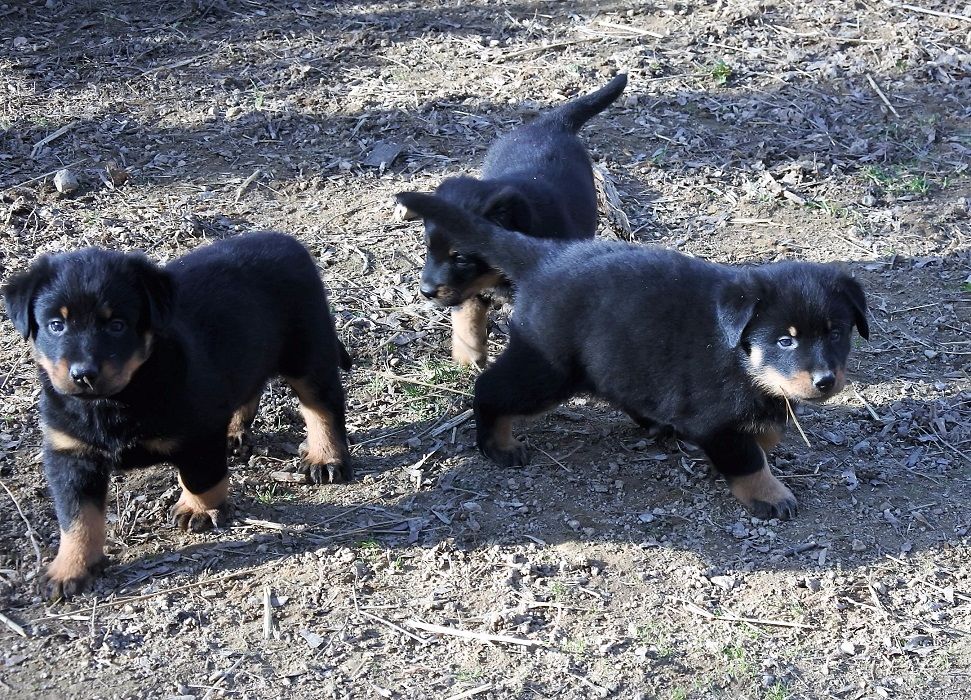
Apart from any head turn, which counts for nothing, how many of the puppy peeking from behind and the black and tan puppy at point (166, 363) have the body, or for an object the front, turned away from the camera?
0

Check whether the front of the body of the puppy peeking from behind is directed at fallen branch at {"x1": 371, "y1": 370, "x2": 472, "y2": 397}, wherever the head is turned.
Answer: yes

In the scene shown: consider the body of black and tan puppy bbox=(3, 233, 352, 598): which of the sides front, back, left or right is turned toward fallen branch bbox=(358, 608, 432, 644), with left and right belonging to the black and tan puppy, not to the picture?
left

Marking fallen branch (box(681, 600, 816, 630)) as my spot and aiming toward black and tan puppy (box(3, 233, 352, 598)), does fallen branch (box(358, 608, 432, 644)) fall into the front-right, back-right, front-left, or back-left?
front-left

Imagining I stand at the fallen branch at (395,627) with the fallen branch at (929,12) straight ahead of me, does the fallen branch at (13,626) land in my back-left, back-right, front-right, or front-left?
back-left

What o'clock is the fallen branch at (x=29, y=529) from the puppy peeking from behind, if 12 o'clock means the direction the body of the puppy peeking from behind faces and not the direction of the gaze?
The fallen branch is roughly at 12 o'clock from the puppy peeking from behind.

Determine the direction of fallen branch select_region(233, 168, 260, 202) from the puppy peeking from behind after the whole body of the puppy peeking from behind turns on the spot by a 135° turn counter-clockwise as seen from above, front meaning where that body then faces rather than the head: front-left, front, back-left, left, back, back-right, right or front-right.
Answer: back-left

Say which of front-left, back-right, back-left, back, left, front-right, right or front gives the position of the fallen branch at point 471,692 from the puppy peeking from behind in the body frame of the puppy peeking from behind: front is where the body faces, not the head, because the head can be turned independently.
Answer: front-left

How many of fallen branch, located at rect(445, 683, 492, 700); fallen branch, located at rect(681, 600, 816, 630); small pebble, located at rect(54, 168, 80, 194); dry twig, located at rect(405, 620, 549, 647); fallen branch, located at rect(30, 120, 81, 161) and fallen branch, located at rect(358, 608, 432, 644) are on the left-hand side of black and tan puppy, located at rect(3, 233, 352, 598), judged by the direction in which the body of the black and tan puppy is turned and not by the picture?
4

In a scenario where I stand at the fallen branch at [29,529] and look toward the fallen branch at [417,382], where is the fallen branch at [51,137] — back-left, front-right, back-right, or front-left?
front-left

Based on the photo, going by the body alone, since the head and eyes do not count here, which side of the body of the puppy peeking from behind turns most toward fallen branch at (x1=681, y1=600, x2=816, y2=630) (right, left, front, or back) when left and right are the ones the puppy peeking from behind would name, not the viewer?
left

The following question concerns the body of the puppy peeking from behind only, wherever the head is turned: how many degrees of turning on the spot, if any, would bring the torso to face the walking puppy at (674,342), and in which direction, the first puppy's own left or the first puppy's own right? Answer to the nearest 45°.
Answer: approximately 90° to the first puppy's own left

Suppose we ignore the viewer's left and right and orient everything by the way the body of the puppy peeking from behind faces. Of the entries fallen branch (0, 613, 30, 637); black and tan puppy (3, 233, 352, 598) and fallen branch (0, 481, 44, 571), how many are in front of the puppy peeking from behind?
3

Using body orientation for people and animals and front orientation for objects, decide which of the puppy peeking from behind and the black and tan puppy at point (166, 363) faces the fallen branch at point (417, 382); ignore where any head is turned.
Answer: the puppy peeking from behind

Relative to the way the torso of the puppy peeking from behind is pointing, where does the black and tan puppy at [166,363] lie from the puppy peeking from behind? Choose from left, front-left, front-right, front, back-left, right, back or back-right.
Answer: front

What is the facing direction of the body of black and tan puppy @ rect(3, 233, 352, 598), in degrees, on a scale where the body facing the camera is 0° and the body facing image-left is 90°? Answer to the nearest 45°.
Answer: approximately 45°

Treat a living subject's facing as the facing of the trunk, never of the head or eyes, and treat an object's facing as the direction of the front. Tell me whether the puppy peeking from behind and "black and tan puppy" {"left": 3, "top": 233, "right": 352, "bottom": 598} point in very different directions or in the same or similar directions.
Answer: same or similar directions
